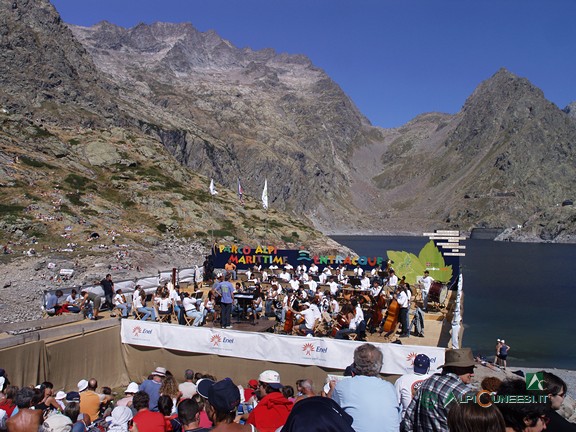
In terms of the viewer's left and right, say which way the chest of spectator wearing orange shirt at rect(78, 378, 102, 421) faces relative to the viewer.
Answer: facing away from the viewer and to the right of the viewer

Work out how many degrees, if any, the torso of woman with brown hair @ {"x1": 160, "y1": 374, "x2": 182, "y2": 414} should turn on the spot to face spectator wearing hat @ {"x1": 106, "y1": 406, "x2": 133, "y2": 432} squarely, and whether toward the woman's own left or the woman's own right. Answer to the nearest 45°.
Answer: approximately 135° to the woman's own left

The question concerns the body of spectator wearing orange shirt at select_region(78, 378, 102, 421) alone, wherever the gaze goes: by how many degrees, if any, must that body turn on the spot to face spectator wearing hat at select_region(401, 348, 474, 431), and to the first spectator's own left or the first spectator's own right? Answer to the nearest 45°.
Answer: approximately 90° to the first spectator's own right

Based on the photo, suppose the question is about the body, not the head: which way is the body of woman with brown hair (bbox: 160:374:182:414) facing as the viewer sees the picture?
away from the camera

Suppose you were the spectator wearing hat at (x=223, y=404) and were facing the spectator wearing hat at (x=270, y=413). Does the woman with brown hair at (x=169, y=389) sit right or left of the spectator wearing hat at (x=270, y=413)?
left

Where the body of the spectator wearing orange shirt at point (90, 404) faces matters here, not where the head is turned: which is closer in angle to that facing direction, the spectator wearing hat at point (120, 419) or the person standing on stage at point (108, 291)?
the person standing on stage

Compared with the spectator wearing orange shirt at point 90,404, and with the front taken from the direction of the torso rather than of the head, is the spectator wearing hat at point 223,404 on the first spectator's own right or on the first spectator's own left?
on the first spectator's own right

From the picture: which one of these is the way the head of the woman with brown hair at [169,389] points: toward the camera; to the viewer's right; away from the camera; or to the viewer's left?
away from the camera

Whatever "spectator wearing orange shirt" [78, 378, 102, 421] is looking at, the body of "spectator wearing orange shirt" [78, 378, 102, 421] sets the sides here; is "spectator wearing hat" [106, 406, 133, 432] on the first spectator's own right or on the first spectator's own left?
on the first spectator's own right

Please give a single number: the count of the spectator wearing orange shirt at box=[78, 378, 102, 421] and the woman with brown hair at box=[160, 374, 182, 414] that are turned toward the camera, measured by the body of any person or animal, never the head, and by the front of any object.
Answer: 0

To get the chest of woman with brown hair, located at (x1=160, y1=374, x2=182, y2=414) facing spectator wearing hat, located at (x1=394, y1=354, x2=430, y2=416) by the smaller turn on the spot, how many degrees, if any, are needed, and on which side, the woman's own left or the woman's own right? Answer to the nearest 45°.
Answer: approximately 135° to the woman's own right

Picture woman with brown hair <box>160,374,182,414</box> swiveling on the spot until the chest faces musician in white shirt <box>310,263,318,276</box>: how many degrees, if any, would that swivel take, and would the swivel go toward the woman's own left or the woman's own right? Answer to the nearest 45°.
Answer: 0° — they already face them

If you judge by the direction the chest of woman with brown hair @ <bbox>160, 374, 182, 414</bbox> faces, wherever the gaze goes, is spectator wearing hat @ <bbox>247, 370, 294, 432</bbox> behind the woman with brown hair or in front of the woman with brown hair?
behind

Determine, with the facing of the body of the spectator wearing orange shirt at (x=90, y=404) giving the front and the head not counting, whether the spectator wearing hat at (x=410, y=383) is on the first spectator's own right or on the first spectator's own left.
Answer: on the first spectator's own right

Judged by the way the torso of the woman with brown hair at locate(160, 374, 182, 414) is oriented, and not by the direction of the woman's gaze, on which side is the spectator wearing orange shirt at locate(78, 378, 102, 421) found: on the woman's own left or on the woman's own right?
on the woman's own left
